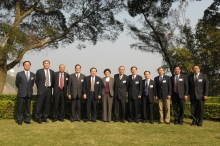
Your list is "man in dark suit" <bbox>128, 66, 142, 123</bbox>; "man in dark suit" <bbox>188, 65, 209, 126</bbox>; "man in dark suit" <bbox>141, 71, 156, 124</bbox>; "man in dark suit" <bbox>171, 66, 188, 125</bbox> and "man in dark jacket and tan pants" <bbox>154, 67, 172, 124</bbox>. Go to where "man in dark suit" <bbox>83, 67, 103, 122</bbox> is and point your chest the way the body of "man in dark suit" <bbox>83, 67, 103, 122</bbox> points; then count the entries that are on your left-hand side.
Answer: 5

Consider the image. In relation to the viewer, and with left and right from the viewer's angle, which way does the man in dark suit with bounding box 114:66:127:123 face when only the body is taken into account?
facing the viewer

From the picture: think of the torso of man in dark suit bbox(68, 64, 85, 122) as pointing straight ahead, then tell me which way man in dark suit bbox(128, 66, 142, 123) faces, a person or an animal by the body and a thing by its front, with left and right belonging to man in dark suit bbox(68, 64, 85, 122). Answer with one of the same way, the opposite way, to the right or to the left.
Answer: the same way

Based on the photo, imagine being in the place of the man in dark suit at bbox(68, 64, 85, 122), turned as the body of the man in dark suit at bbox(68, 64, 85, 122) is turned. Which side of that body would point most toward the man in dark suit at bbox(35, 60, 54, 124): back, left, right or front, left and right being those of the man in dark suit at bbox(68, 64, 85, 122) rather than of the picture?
right

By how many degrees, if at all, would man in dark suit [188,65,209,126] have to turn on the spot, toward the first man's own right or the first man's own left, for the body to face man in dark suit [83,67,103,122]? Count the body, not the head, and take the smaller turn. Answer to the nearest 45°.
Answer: approximately 90° to the first man's own right

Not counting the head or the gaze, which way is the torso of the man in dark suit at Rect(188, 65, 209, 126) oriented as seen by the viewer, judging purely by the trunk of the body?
toward the camera

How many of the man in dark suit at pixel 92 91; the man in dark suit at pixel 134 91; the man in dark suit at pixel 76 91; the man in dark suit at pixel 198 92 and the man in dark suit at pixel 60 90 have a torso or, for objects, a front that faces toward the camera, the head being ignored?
5

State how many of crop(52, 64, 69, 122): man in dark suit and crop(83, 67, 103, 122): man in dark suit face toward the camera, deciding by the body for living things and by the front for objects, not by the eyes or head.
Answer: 2

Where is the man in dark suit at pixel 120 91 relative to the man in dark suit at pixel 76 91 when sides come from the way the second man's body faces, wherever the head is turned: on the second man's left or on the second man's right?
on the second man's left

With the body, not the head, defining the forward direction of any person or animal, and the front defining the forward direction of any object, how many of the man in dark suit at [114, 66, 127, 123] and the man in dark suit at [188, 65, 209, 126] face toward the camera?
2

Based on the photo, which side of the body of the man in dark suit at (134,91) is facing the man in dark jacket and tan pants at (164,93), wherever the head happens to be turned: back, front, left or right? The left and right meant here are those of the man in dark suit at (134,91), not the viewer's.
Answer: left

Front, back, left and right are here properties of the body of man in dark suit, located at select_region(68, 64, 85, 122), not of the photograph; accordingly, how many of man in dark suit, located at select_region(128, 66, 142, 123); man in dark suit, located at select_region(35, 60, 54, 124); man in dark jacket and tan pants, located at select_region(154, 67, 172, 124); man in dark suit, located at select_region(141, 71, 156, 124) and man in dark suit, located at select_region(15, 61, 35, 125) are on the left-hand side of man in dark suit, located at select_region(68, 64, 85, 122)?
3

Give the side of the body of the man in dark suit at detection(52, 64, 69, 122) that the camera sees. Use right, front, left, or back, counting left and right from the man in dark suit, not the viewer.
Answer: front

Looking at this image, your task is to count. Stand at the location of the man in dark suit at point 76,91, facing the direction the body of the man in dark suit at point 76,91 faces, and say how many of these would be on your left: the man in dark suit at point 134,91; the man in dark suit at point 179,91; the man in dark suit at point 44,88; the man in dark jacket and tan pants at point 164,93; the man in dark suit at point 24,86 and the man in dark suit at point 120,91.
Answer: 4

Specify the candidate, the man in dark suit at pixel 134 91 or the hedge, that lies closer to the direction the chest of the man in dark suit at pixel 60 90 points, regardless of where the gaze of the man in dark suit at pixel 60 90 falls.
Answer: the man in dark suit
